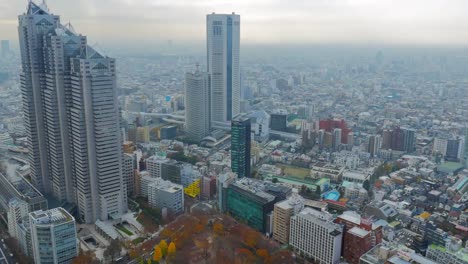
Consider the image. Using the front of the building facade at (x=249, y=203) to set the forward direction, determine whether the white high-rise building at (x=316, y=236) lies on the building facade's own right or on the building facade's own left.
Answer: on the building facade's own left

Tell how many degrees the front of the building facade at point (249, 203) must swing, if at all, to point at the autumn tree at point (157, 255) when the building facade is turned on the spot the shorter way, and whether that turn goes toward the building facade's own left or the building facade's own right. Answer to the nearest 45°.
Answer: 0° — it already faces it

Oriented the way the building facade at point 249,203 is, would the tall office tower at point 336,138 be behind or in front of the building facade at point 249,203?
behind

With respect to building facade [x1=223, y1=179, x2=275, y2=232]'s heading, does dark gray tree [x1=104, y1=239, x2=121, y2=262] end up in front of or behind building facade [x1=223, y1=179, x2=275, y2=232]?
in front

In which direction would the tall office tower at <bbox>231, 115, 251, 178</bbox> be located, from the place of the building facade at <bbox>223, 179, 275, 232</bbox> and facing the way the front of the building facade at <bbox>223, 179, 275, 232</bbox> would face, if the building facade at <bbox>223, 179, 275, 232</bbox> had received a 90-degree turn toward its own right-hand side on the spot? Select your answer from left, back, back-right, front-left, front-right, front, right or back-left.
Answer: front-right

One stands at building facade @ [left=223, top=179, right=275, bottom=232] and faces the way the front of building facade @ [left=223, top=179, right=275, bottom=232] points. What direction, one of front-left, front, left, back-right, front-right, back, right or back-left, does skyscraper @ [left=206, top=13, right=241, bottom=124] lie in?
back-right

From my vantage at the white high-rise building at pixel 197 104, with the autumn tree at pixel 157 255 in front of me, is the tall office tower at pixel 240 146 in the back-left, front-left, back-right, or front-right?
front-left

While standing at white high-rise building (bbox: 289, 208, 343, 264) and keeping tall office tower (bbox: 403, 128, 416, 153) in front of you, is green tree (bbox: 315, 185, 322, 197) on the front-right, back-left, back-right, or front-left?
front-left

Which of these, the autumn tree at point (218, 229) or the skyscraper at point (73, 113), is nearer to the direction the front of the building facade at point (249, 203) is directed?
the autumn tree

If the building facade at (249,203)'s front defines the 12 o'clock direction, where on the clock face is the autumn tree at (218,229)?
The autumn tree is roughly at 12 o'clock from the building facade.

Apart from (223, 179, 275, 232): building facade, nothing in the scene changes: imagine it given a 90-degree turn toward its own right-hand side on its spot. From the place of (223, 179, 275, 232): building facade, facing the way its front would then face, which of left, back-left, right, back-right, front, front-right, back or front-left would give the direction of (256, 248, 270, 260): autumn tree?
back-left

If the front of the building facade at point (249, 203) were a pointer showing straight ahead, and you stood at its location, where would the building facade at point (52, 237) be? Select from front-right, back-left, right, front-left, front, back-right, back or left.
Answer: front

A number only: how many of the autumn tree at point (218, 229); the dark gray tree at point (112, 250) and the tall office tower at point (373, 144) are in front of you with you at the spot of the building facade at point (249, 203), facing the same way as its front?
2

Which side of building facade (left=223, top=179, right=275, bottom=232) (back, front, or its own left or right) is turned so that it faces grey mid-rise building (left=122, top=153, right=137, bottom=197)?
right

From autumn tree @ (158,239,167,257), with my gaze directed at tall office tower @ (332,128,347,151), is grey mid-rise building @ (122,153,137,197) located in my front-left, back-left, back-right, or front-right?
front-left

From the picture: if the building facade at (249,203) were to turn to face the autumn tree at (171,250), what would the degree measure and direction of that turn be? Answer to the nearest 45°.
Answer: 0° — it already faces it

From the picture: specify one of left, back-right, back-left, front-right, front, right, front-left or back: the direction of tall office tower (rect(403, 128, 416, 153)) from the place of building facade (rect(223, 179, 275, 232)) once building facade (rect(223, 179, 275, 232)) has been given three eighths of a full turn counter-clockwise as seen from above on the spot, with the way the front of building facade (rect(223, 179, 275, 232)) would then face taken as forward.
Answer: front-left

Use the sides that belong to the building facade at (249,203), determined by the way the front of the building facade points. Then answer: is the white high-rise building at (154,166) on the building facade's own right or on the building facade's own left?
on the building facade's own right

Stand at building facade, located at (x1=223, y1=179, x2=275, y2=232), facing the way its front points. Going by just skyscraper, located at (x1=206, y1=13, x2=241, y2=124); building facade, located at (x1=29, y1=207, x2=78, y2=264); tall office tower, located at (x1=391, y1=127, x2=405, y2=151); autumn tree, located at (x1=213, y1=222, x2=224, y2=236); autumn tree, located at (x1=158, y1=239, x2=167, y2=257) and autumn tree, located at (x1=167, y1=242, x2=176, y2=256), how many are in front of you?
4
